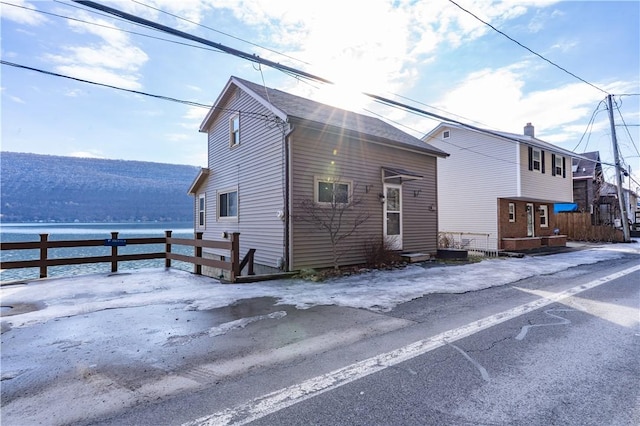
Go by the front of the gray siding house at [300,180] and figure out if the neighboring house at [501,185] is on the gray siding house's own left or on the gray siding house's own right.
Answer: on the gray siding house's own left

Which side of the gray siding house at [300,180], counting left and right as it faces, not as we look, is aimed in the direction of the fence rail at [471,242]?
left

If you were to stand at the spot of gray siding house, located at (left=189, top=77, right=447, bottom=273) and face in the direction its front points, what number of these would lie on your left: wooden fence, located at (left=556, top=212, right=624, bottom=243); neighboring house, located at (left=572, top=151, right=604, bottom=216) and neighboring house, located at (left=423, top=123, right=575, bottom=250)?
3

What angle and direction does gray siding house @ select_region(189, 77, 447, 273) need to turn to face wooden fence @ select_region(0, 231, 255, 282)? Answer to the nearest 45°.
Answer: approximately 135° to its right

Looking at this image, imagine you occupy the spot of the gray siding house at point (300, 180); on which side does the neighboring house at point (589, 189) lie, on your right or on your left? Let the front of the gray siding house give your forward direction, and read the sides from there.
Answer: on your left

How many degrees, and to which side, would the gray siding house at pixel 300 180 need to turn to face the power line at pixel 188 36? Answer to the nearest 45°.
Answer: approximately 45° to its right

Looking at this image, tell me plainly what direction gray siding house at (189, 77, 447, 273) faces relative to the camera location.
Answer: facing the viewer and to the right of the viewer

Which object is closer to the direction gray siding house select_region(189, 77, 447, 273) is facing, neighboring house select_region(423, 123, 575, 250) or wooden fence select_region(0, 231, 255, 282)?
the neighboring house

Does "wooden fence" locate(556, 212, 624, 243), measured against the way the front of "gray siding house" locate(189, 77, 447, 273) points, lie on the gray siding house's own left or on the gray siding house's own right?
on the gray siding house's own left

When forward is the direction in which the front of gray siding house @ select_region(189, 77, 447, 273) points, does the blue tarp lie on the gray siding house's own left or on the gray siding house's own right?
on the gray siding house's own left
